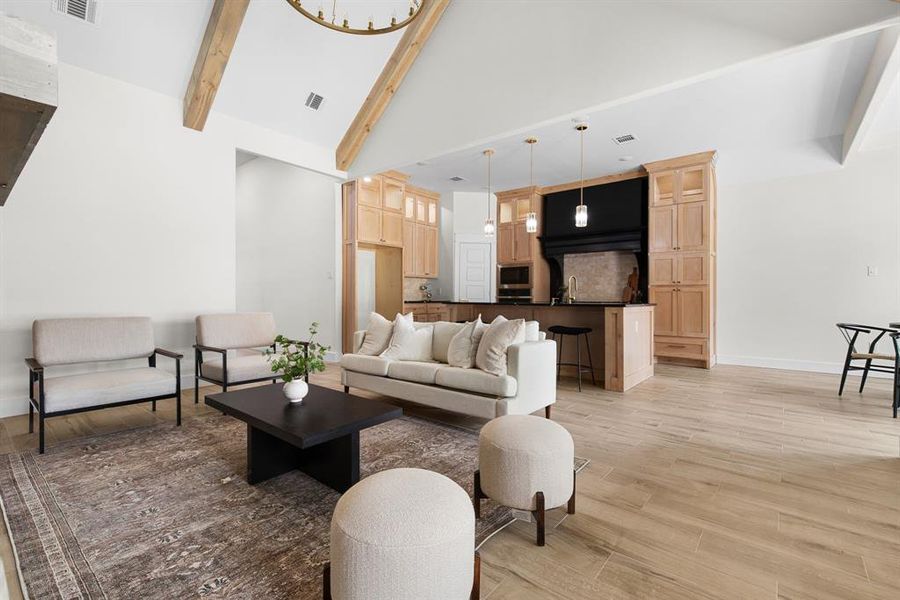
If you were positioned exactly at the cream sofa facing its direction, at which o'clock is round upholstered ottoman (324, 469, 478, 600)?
The round upholstered ottoman is roughly at 11 o'clock from the cream sofa.

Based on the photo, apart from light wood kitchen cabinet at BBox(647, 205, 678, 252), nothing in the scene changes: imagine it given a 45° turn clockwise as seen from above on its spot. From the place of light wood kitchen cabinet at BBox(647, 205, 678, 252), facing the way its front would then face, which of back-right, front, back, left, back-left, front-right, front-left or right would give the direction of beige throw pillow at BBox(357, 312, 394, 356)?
front

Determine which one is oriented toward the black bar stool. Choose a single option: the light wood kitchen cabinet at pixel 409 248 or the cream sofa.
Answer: the light wood kitchen cabinet

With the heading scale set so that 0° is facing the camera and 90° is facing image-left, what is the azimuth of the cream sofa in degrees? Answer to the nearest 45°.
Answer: approximately 45°

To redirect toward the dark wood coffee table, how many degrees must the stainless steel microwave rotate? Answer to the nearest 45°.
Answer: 0° — it already faces it

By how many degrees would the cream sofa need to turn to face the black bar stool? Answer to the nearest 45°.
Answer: approximately 180°

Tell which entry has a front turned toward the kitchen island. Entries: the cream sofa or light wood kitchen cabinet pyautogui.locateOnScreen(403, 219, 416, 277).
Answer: the light wood kitchen cabinet

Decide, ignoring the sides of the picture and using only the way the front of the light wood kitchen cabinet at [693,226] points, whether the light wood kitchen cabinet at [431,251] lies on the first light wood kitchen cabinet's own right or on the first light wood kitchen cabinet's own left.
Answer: on the first light wood kitchen cabinet's own right

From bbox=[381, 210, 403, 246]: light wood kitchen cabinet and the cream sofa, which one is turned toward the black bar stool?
the light wood kitchen cabinet

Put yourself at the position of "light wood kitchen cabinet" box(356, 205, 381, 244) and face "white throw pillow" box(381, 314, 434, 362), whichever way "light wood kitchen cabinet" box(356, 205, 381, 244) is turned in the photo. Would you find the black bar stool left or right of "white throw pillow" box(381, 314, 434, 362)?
left

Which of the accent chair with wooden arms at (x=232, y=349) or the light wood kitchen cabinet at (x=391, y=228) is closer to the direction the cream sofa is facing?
the accent chair with wooden arms

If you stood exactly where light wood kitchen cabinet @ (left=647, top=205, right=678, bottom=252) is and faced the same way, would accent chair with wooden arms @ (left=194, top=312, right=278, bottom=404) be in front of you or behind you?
in front

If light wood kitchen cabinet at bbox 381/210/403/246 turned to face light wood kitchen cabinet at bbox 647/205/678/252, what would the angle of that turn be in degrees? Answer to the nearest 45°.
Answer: approximately 45° to its left

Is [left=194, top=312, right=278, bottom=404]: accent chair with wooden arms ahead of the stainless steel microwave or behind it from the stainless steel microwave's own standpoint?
ahead
